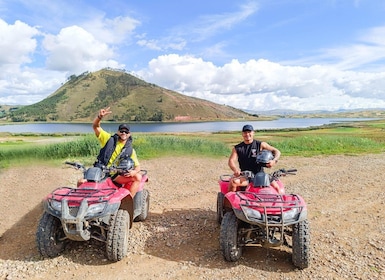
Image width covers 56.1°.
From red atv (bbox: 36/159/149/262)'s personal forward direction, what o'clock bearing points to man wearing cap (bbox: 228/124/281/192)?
The man wearing cap is roughly at 7 o'clock from the red atv.

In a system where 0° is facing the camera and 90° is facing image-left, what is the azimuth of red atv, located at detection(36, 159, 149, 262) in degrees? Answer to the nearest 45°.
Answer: approximately 45°

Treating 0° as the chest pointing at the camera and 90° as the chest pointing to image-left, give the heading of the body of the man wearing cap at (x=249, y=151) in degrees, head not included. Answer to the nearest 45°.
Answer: approximately 0°

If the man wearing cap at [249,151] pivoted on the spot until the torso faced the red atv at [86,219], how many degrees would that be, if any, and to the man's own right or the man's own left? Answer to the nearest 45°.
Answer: approximately 45° to the man's own right
